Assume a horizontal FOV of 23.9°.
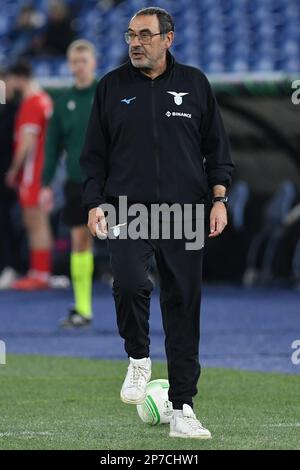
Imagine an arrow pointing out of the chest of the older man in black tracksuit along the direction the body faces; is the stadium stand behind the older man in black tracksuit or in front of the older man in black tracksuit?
behind

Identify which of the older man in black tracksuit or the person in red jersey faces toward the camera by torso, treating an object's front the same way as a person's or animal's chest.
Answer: the older man in black tracksuit

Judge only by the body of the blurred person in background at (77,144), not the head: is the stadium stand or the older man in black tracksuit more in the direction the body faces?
the older man in black tracksuit

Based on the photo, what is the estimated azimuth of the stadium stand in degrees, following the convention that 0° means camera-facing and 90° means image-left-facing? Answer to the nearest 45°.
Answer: approximately 0°

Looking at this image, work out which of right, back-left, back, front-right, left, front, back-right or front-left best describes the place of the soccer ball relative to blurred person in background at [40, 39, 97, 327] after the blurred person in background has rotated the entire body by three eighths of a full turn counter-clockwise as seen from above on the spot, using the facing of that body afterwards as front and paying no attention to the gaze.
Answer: right

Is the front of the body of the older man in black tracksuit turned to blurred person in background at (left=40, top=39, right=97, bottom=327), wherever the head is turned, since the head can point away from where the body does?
no

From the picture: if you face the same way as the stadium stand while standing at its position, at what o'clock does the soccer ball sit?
The soccer ball is roughly at 12 o'clock from the stadium stand.

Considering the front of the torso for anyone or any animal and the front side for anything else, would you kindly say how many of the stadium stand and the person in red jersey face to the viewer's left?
1

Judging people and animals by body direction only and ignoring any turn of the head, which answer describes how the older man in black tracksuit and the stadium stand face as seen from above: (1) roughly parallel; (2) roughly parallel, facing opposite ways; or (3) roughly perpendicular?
roughly parallel

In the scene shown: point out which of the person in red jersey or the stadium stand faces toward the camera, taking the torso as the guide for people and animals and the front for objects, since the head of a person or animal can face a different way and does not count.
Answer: the stadium stand

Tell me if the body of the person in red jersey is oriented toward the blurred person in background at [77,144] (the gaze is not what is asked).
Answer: no

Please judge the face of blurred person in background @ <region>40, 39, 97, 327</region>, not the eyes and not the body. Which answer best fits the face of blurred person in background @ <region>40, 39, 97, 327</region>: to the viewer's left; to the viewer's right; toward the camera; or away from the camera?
toward the camera

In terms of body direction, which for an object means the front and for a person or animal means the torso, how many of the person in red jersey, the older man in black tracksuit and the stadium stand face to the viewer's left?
1

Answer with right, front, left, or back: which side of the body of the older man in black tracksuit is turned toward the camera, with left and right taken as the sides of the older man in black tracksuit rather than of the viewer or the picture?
front
